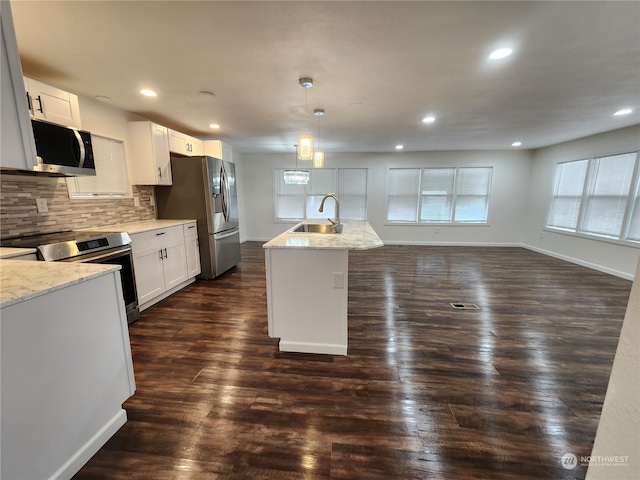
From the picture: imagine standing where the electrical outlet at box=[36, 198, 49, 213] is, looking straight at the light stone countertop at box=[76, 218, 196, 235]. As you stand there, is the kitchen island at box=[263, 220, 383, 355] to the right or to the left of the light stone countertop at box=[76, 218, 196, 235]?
right

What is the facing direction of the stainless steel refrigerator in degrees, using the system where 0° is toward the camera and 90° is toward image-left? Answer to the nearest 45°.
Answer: approximately 315°

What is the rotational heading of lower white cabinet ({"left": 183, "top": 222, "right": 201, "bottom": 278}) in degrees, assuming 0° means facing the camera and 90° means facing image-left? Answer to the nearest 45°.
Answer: approximately 315°
